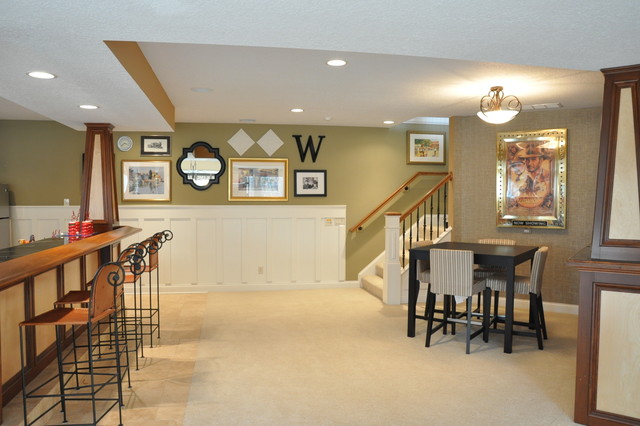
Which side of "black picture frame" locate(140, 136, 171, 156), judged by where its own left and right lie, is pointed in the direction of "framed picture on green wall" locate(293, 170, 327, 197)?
left

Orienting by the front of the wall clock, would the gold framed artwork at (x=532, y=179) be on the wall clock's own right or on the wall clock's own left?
on the wall clock's own left

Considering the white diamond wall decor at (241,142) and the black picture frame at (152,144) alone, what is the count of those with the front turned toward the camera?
2

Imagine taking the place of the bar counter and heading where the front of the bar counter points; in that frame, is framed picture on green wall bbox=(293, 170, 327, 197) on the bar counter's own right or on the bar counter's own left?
on the bar counter's own left

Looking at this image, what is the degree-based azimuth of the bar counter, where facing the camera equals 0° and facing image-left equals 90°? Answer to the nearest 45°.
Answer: approximately 315°

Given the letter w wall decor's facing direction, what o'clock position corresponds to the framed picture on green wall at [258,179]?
The framed picture on green wall is roughly at 3 o'clock from the letter w wall decor.

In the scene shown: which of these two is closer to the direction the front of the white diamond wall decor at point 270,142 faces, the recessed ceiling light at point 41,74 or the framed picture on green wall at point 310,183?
the recessed ceiling light
